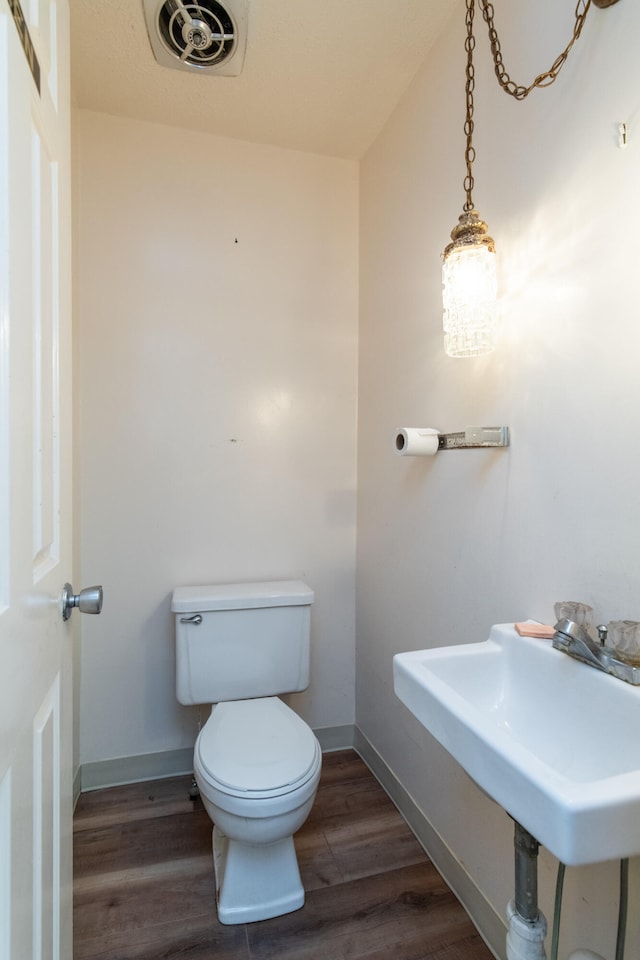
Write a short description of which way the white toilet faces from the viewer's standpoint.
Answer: facing the viewer

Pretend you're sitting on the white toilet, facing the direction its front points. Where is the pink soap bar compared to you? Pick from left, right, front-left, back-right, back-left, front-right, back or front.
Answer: front-left

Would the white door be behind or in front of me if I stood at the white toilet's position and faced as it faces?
in front

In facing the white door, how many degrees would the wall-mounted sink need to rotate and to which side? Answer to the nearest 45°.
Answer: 0° — it already faces it

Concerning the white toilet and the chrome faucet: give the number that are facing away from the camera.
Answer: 0

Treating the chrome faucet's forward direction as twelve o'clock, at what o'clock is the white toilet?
The white toilet is roughly at 2 o'clock from the chrome faucet.

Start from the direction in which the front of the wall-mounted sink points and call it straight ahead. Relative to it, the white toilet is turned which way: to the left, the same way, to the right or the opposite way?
to the left

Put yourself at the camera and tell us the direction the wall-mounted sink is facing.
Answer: facing the viewer and to the left of the viewer

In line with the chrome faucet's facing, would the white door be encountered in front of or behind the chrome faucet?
in front
